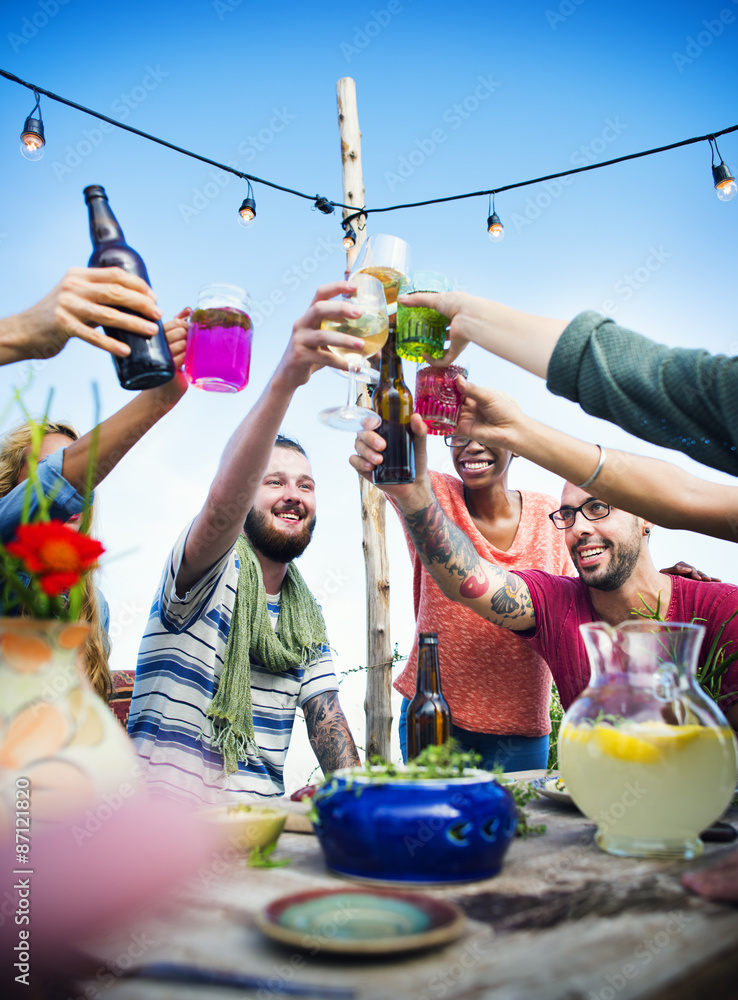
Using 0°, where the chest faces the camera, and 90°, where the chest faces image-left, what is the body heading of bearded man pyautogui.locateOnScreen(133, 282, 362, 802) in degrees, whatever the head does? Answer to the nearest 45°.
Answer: approximately 315°

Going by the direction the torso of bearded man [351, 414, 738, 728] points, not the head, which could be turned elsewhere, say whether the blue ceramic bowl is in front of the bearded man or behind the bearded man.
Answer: in front

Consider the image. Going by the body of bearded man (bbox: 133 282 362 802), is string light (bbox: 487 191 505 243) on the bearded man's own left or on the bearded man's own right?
on the bearded man's own left

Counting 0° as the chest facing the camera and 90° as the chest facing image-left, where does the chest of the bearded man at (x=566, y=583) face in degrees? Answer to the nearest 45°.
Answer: approximately 45°

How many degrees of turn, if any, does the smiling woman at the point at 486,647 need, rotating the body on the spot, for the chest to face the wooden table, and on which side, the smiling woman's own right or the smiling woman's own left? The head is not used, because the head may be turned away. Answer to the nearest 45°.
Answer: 0° — they already face it

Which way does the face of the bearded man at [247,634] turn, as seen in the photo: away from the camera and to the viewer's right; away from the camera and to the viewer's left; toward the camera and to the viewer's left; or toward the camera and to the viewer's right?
toward the camera and to the viewer's right

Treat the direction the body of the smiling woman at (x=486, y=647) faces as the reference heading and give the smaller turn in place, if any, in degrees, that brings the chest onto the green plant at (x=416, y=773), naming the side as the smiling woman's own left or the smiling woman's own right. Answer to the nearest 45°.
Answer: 0° — they already face it

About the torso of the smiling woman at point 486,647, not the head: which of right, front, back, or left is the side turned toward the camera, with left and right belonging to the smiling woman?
front

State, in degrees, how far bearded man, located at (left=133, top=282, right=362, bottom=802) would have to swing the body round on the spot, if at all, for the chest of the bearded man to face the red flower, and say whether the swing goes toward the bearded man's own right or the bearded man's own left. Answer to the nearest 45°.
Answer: approximately 45° to the bearded man's own right

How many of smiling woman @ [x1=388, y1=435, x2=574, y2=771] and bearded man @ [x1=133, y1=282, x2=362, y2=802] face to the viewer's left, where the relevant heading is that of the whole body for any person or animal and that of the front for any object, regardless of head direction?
0

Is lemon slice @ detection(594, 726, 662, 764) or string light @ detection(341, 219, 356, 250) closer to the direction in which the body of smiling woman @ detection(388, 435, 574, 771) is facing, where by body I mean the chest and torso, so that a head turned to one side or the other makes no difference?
the lemon slice

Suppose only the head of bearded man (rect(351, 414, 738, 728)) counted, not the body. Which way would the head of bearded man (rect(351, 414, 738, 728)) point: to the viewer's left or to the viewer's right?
to the viewer's left
